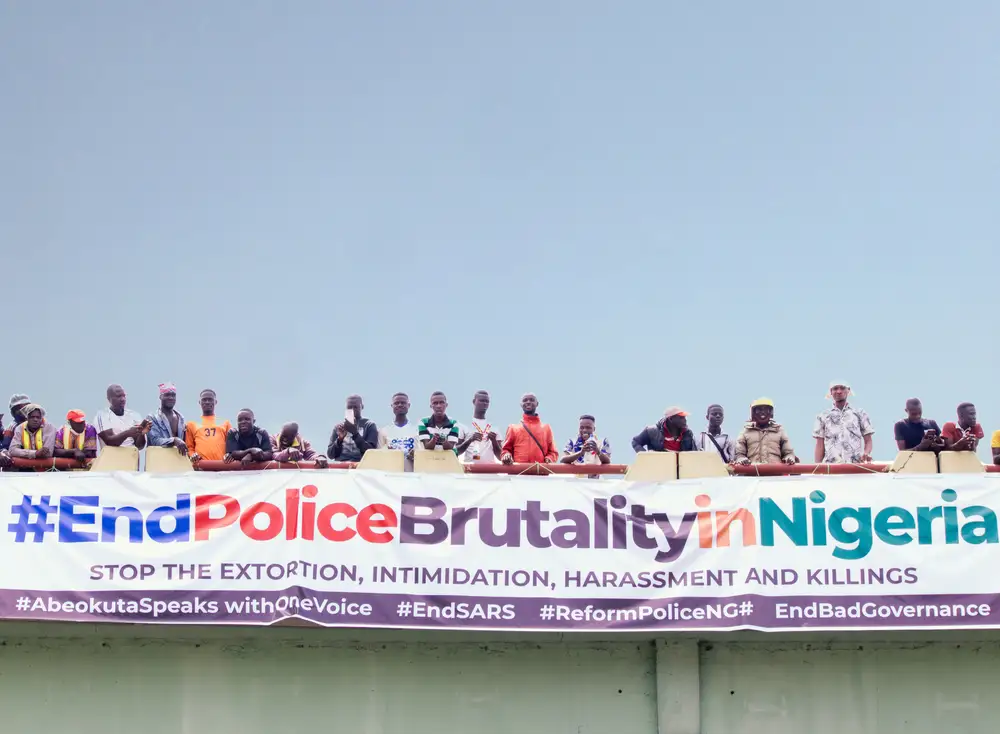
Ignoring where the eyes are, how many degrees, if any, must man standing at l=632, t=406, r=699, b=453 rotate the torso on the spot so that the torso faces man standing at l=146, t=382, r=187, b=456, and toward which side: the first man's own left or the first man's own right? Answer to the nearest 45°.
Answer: approximately 135° to the first man's own right

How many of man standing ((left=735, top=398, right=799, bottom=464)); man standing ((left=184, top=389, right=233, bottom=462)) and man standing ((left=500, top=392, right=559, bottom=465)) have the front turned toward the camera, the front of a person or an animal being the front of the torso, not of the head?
3

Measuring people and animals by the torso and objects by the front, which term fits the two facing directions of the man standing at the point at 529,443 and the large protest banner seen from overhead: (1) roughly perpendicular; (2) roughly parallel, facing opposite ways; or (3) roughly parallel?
roughly parallel

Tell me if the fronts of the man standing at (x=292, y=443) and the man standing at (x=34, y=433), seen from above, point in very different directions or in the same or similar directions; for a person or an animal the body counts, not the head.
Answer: same or similar directions

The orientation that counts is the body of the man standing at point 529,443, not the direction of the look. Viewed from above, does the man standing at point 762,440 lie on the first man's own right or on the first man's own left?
on the first man's own left

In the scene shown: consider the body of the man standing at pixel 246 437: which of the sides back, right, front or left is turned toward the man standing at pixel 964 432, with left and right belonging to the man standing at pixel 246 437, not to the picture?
left

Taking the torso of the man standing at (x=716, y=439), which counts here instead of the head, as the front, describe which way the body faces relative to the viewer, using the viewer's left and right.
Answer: facing the viewer

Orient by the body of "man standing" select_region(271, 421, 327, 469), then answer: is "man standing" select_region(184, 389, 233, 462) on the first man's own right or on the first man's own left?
on the first man's own right

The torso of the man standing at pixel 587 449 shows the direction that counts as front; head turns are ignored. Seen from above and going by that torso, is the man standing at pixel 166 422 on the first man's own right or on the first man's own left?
on the first man's own right

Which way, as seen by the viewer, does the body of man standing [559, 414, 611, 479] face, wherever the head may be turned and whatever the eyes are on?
toward the camera

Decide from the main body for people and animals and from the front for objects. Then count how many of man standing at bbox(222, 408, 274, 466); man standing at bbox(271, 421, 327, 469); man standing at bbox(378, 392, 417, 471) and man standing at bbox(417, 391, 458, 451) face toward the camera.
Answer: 4

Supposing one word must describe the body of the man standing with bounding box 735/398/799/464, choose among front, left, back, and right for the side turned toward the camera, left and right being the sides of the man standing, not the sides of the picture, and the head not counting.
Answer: front

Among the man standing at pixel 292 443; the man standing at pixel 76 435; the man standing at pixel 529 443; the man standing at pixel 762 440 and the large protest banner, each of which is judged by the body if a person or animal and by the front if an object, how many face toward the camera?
5

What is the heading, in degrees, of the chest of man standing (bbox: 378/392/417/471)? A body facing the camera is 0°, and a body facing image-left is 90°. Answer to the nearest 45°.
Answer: approximately 0°
